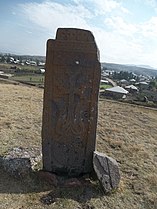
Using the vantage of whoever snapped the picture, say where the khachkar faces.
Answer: facing the viewer
